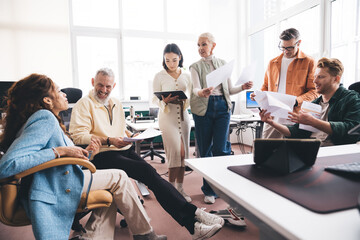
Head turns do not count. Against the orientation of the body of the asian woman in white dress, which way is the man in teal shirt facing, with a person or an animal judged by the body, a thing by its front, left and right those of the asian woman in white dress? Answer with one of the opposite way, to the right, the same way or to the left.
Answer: to the right

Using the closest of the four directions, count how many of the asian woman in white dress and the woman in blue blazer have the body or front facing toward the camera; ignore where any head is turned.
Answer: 1

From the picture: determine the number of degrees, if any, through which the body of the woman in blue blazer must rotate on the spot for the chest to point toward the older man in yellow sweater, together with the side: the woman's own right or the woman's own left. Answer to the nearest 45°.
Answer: approximately 45° to the woman's own left

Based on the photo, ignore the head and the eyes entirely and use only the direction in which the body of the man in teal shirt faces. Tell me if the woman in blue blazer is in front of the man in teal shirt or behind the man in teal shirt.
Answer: in front

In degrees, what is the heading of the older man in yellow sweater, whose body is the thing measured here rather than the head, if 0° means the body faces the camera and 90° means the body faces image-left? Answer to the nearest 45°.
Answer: approximately 315°

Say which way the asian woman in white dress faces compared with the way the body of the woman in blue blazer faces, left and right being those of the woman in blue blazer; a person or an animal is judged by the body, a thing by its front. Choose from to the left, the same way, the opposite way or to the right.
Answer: to the right

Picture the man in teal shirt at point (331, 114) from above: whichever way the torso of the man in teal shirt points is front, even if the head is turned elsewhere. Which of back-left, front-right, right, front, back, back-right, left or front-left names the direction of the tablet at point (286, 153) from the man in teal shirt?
front-left

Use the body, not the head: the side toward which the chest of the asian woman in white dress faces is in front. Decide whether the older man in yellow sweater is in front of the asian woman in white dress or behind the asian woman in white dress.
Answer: in front

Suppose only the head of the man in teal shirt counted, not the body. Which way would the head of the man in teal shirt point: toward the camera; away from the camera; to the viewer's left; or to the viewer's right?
to the viewer's left

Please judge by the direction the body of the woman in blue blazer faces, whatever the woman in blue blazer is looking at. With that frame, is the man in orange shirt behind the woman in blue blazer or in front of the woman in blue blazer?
in front

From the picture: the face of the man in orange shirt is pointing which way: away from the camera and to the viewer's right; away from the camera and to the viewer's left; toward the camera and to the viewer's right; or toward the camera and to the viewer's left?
toward the camera and to the viewer's left

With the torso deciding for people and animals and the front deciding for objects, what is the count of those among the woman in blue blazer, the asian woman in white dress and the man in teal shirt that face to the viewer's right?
1

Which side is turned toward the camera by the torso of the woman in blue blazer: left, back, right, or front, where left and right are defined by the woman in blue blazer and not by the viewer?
right

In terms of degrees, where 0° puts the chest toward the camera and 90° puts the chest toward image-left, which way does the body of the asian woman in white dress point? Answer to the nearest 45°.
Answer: approximately 0°
